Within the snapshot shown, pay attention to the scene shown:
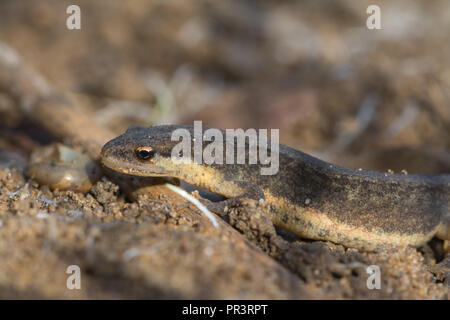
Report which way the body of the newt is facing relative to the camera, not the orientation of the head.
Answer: to the viewer's left
